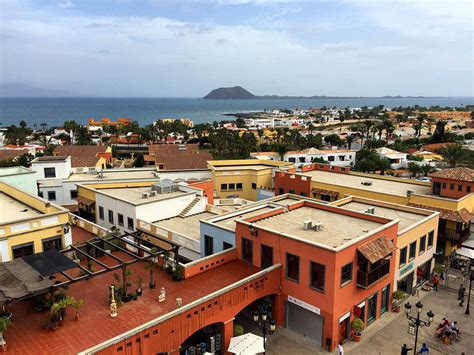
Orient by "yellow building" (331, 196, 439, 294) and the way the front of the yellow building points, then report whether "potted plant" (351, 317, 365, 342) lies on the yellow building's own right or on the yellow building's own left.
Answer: on the yellow building's own right

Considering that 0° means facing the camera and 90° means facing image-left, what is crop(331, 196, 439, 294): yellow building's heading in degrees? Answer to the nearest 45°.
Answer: approximately 315°

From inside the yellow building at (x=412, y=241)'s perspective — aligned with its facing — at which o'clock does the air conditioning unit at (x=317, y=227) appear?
The air conditioning unit is roughly at 3 o'clock from the yellow building.

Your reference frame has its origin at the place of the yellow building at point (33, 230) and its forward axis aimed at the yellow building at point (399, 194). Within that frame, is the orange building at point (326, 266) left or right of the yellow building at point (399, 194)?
right
